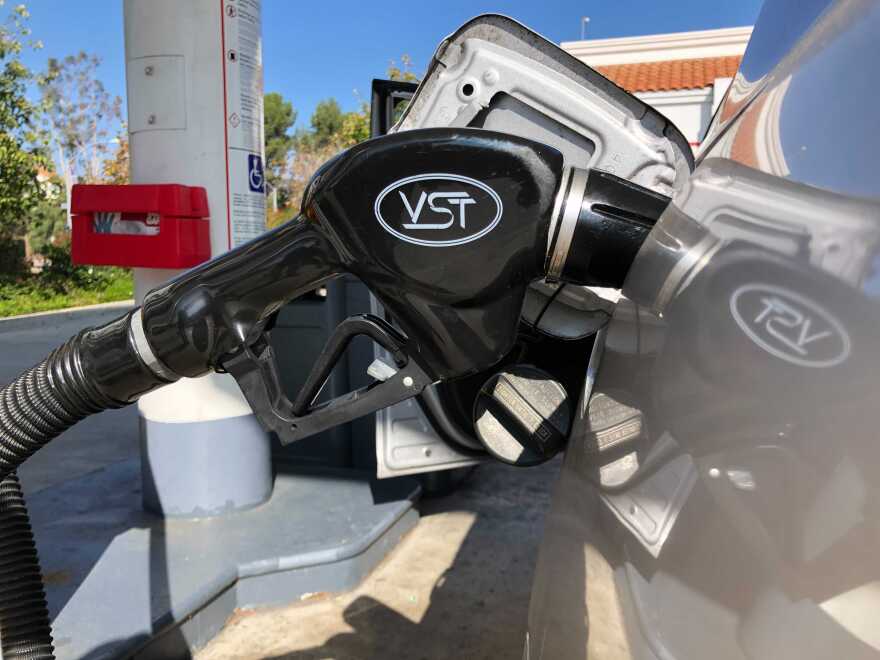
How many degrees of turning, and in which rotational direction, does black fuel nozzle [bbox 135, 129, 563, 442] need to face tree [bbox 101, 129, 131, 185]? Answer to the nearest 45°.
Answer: approximately 90° to its left

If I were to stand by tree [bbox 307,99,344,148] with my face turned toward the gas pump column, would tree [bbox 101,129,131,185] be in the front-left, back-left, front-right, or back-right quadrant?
front-right

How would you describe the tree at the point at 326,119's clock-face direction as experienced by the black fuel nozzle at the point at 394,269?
The tree is roughly at 9 o'clock from the black fuel nozzle.

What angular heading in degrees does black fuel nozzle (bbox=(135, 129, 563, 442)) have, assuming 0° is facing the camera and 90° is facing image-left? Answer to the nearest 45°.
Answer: approximately 270°

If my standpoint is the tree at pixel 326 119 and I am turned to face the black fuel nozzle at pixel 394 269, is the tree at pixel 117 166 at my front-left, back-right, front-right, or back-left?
front-right

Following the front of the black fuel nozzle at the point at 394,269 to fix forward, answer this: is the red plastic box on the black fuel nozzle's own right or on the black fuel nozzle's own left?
on the black fuel nozzle's own left

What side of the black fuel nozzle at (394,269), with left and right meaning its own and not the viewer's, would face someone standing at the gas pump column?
left
